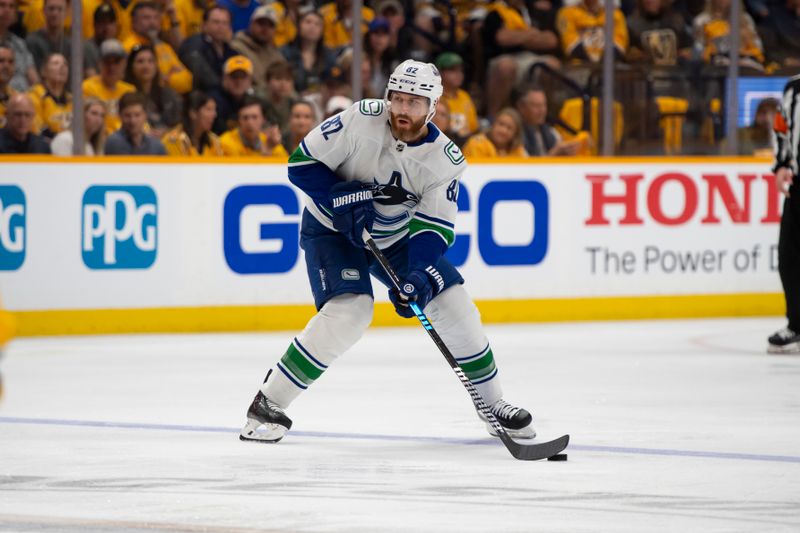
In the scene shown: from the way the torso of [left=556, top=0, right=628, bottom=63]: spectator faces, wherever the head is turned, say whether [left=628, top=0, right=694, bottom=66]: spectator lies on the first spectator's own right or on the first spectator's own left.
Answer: on the first spectator's own left

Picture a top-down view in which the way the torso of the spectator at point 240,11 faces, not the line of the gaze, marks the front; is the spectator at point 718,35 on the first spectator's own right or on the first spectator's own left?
on the first spectator's own left

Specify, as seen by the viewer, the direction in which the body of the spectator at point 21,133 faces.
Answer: toward the camera

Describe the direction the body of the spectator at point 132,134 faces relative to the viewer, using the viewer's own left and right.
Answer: facing the viewer

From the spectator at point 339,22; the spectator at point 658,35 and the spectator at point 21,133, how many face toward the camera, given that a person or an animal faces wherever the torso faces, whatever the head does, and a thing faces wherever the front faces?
3

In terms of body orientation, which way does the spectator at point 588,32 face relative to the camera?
toward the camera

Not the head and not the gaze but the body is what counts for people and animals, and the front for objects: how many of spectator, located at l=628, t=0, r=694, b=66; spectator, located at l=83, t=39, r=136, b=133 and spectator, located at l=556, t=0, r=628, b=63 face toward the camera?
3

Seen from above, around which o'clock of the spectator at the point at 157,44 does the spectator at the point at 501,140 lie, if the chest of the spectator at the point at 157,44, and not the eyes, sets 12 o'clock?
the spectator at the point at 501,140 is roughly at 10 o'clock from the spectator at the point at 157,44.

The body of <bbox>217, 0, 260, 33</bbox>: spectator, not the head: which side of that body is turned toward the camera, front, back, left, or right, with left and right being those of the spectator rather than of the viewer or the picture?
front
